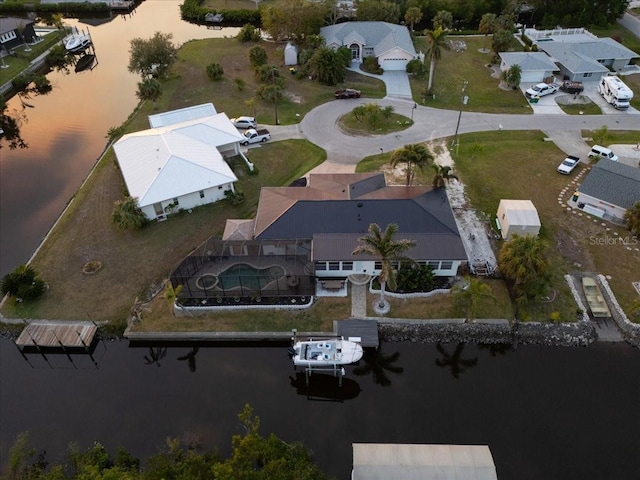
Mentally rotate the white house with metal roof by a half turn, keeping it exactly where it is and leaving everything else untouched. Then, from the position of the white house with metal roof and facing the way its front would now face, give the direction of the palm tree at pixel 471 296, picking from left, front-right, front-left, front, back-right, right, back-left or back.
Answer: back-left

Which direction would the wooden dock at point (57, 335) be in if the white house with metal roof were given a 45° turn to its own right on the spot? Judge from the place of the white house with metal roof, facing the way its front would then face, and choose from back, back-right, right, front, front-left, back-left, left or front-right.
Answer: right

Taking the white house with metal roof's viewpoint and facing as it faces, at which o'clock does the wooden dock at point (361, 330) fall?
The wooden dock is roughly at 2 o'clock from the white house with metal roof.

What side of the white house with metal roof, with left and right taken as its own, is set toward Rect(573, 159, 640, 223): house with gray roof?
front

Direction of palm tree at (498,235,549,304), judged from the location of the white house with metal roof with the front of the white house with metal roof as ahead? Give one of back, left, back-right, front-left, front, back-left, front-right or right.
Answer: front-right

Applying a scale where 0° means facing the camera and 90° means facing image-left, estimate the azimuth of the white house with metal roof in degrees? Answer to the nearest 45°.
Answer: approximately 270°
